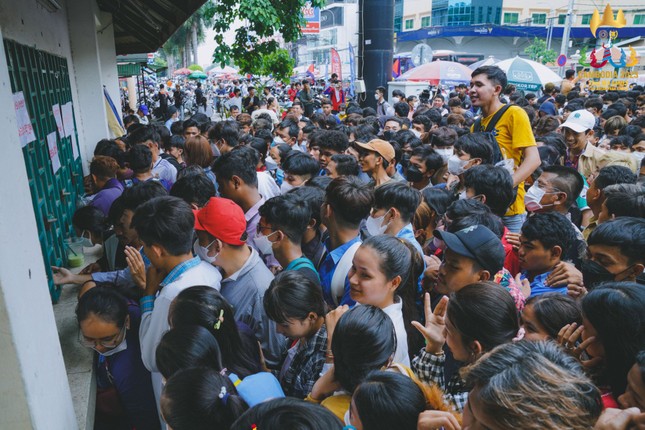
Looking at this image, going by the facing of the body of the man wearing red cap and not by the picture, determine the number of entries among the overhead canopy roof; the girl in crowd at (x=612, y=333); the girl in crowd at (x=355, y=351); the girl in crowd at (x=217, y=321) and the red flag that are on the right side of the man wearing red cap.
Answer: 2

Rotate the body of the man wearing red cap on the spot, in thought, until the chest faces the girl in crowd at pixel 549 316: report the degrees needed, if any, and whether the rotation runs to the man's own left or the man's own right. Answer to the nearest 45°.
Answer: approximately 135° to the man's own left

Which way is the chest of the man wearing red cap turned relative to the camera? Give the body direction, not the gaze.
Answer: to the viewer's left

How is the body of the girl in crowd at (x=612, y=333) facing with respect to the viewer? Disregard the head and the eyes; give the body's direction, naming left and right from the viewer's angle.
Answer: facing to the left of the viewer

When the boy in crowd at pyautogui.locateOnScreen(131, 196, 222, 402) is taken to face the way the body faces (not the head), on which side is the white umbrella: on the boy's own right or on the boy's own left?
on the boy's own right

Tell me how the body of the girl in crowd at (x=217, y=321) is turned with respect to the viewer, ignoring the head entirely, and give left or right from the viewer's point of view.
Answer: facing to the left of the viewer

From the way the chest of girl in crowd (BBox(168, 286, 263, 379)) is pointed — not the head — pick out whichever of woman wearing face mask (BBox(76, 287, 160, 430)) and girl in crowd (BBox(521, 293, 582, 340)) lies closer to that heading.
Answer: the woman wearing face mask

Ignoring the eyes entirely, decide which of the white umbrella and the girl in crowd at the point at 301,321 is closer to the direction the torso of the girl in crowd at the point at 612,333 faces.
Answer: the girl in crowd

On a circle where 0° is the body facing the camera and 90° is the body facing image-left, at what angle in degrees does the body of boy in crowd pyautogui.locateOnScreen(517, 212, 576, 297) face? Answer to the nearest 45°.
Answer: approximately 90°

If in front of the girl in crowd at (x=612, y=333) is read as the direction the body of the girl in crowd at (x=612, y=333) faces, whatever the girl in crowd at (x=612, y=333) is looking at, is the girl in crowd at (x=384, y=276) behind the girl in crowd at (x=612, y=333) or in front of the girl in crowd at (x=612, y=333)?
in front

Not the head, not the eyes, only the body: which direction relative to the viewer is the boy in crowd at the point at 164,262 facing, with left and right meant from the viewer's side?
facing away from the viewer and to the left of the viewer
